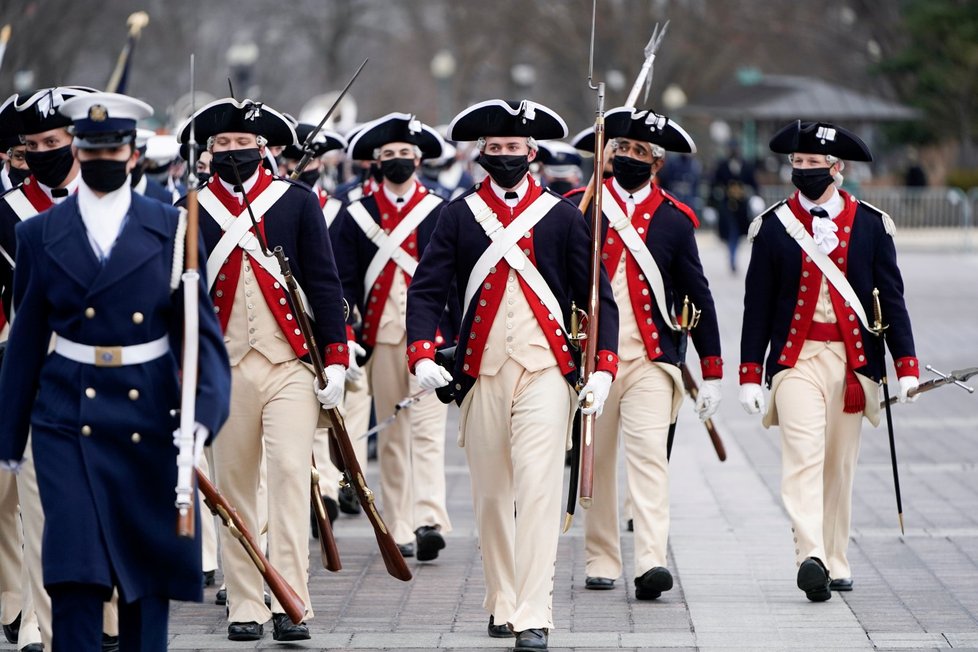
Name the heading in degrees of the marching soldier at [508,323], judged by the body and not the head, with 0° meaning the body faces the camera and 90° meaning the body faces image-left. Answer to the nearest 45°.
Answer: approximately 0°

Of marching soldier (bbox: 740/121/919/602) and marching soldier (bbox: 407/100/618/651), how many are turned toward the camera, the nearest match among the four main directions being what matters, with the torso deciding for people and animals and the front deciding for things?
2

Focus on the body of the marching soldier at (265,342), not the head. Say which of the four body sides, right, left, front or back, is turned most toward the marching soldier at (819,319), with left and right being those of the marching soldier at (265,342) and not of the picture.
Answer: left

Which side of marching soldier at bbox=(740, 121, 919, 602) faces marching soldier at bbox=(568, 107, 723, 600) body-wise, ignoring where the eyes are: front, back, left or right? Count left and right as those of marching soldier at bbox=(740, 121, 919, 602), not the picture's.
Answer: right

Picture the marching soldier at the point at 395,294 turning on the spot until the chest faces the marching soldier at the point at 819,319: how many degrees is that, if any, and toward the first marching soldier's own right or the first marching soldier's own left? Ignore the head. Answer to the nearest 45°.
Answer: approximately 45° to the first marching soldier's own left

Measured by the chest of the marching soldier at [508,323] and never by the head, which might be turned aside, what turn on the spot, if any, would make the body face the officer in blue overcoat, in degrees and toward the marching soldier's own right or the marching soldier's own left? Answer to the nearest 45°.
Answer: approximately 45° to the marching soldier's own right
